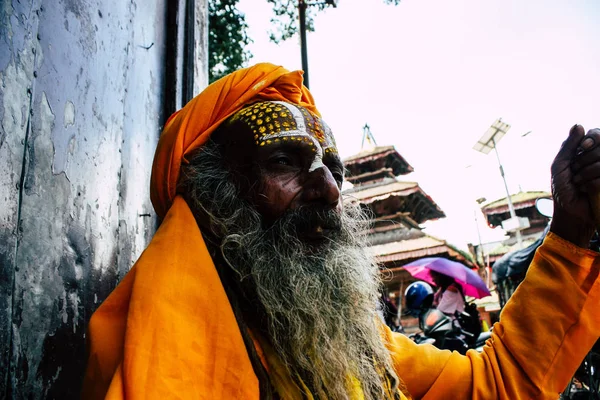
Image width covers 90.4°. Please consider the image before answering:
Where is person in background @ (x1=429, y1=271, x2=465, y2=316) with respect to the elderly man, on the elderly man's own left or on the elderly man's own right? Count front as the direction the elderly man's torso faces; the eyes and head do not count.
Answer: on the elderly man's own left

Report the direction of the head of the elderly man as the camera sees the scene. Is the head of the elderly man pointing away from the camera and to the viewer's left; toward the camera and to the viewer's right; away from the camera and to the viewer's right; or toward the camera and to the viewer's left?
toward the camera and to the viewer's right

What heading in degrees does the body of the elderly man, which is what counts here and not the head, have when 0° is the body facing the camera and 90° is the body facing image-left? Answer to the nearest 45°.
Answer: approximately 315°

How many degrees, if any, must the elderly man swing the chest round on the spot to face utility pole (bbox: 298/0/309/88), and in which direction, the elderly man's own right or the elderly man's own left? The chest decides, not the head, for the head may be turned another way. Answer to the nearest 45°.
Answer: approximately 135° to the elderly man's own left

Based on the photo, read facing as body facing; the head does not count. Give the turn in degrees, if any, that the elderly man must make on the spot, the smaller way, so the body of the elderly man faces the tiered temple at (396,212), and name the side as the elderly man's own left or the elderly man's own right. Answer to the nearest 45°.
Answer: approximately 135° to the elderly man's own left

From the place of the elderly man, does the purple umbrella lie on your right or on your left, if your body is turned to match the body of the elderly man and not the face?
on your left
